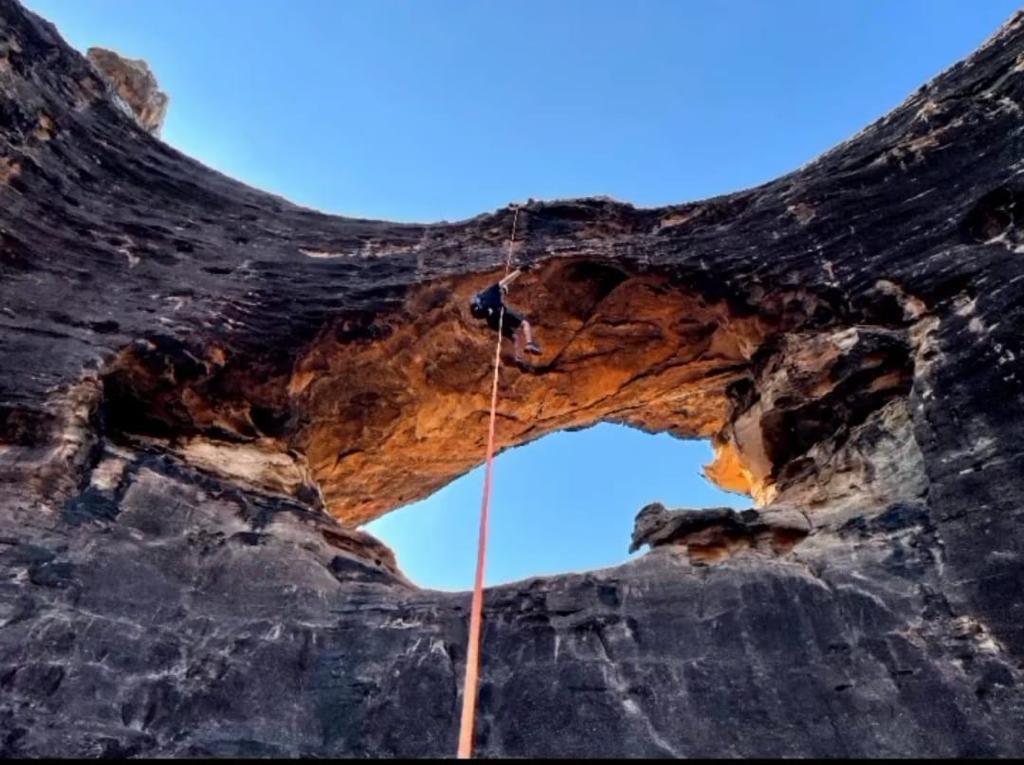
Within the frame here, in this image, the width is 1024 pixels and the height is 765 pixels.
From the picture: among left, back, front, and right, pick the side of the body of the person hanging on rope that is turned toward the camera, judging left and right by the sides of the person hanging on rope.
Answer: right
